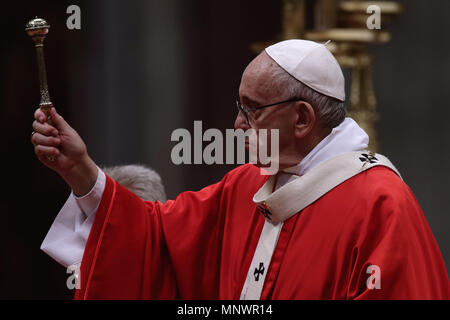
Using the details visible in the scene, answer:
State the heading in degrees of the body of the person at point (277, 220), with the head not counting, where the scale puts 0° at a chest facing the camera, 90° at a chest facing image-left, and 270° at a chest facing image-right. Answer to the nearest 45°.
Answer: approximately 45°
